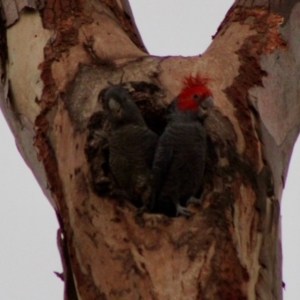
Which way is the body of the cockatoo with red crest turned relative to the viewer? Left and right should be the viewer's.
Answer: facing the viewer and to the right of the viewer
